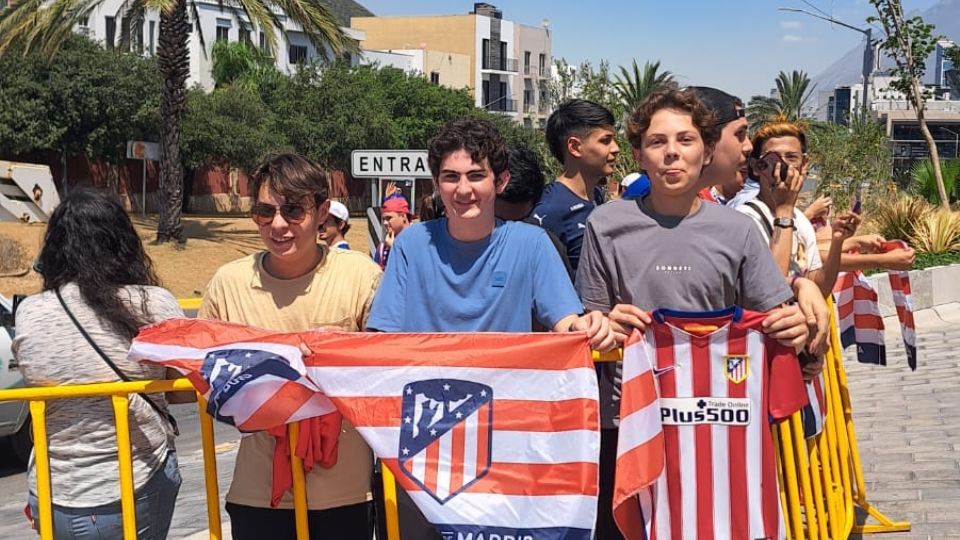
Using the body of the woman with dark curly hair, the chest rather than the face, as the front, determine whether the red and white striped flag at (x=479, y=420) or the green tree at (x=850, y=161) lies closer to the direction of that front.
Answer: the green tree

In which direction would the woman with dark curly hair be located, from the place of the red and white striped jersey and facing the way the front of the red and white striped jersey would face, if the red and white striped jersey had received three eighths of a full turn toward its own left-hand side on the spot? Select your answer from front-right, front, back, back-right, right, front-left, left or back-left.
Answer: back-left

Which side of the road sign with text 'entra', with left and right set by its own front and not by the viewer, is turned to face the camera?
front

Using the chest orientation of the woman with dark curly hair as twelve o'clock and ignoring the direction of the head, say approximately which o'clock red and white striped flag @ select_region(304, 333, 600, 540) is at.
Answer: The red and white striped flag is roughly at 4 o'clock from the woman with dark curly hair.

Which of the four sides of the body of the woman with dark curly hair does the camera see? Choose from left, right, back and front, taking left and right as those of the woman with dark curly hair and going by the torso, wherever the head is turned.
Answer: back

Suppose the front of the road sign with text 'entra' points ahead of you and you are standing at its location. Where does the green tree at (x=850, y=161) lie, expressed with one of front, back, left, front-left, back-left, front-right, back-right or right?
back-left

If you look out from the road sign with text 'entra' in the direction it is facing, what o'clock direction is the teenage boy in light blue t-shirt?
The teenage boy in light blue t-shirt is roughly at 12 o'clock from the road sign with text 'entra'.

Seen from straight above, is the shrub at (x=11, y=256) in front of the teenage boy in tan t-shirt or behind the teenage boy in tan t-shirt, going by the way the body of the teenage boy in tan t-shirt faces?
behind

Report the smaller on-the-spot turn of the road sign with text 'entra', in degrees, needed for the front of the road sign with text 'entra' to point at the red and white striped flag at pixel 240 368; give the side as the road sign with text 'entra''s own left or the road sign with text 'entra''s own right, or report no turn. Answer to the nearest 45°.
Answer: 0° — it already faces it

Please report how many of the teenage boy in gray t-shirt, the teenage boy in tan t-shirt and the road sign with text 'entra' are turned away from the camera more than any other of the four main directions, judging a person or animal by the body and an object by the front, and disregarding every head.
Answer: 0

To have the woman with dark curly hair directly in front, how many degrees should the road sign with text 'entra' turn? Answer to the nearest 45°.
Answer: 0° — it already faces them

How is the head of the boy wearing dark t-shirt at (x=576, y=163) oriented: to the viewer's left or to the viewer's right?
to the viewer's right

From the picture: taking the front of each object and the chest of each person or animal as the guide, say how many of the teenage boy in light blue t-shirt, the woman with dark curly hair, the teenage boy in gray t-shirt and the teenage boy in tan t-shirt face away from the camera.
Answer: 1

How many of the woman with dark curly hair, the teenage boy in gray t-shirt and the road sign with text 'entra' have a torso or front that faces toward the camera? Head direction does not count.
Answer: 2

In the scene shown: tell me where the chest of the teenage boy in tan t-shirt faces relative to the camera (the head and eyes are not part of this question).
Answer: toward the camera
